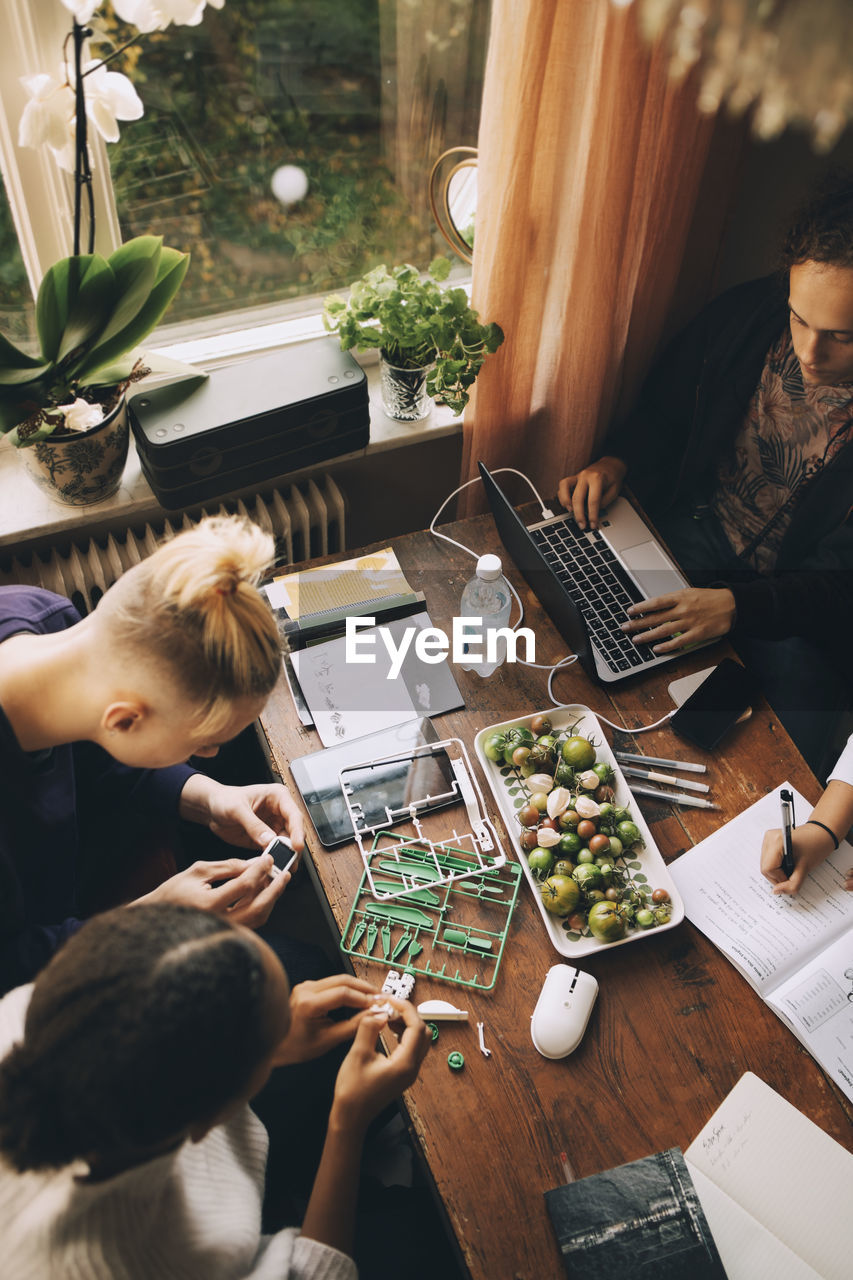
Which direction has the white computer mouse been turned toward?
away from the camera

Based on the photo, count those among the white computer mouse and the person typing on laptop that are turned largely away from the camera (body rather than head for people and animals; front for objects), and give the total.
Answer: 1

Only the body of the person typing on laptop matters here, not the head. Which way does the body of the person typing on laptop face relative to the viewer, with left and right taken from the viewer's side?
facing the viewer and to the left of the viewer

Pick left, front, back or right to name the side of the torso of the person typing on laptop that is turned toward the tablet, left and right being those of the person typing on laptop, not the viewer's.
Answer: front

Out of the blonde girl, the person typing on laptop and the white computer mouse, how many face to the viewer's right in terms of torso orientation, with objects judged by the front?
1

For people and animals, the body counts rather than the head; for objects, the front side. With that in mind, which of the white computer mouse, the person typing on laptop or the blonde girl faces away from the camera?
the white computer mouse

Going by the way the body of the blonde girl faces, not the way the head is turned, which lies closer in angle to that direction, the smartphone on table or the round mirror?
the smartphone on table

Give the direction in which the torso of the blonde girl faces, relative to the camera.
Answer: to the viewer's right

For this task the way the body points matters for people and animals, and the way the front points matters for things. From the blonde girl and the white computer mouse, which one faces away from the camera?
the white computer mouse

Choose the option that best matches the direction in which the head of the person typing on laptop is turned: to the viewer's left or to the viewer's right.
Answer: to the viewer's left

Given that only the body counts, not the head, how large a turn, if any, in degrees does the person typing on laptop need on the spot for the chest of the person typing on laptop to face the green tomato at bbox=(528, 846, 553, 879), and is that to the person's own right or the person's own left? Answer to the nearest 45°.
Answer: approximately 45° to the person's own left

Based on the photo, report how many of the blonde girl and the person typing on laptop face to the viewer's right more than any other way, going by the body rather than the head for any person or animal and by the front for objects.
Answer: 1

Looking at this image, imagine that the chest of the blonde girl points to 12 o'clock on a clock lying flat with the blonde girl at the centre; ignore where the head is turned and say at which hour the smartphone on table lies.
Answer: The smartphone on table is roughly at 12 o'clock from the blonde girl.

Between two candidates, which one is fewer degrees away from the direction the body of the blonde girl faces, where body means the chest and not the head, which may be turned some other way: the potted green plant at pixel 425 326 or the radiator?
the potted green plant
